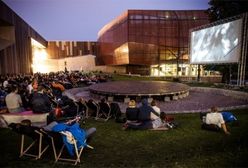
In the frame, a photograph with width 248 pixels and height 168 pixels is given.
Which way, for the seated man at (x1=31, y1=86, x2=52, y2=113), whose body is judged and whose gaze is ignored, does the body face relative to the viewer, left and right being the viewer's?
facing away from the viewer and to the right of the viewer

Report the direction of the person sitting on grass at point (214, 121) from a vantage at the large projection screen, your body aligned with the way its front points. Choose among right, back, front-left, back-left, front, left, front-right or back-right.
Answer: front-left

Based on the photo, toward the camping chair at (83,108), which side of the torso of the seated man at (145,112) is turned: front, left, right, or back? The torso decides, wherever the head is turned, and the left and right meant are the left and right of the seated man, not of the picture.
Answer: left

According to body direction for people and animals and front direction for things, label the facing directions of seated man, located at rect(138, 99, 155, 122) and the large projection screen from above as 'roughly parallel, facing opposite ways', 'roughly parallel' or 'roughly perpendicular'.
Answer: roughly parallel, facing opposite ways

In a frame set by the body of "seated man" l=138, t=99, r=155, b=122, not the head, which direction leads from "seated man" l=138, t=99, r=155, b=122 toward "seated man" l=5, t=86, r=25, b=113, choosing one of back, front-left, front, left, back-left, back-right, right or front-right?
back-left

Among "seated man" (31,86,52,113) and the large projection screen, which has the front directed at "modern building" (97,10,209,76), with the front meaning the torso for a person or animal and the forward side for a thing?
the seated man

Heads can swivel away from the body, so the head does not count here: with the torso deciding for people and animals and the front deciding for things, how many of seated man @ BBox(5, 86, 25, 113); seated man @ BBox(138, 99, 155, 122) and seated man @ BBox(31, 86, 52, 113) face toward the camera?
0

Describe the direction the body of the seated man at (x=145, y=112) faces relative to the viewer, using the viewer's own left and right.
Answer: facing away from the viewer and to the right of the viewer

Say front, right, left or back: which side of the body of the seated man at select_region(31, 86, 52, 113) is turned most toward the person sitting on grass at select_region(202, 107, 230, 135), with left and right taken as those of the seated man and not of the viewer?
right

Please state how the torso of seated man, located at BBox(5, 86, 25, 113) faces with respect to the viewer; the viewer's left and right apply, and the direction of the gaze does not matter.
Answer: facing away from the viewer and to the right of the viewer

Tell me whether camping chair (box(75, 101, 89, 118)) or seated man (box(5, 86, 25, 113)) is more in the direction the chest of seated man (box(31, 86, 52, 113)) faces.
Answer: the camping chair

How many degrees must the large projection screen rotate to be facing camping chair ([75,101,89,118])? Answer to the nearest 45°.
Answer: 0° — it already faces it

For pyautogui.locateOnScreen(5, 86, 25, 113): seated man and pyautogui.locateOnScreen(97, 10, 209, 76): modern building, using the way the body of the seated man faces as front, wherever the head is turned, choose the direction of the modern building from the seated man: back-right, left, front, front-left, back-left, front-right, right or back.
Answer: front

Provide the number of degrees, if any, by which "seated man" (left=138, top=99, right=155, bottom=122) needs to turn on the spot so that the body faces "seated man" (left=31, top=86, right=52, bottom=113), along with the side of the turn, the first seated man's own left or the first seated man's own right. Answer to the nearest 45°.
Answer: approximately 135° to the first seated man's own left

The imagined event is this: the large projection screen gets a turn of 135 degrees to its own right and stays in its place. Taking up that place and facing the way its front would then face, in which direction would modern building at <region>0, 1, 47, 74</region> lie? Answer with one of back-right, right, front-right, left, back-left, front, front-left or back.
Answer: left

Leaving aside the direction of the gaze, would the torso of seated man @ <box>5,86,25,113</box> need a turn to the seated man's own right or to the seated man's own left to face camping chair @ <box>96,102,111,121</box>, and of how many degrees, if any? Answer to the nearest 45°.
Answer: approximately 45° to the seated man's own right

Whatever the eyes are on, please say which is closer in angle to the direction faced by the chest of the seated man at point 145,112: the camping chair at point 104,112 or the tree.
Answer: the tree

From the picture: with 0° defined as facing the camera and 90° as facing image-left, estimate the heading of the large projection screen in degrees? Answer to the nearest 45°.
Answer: approximately 45°
